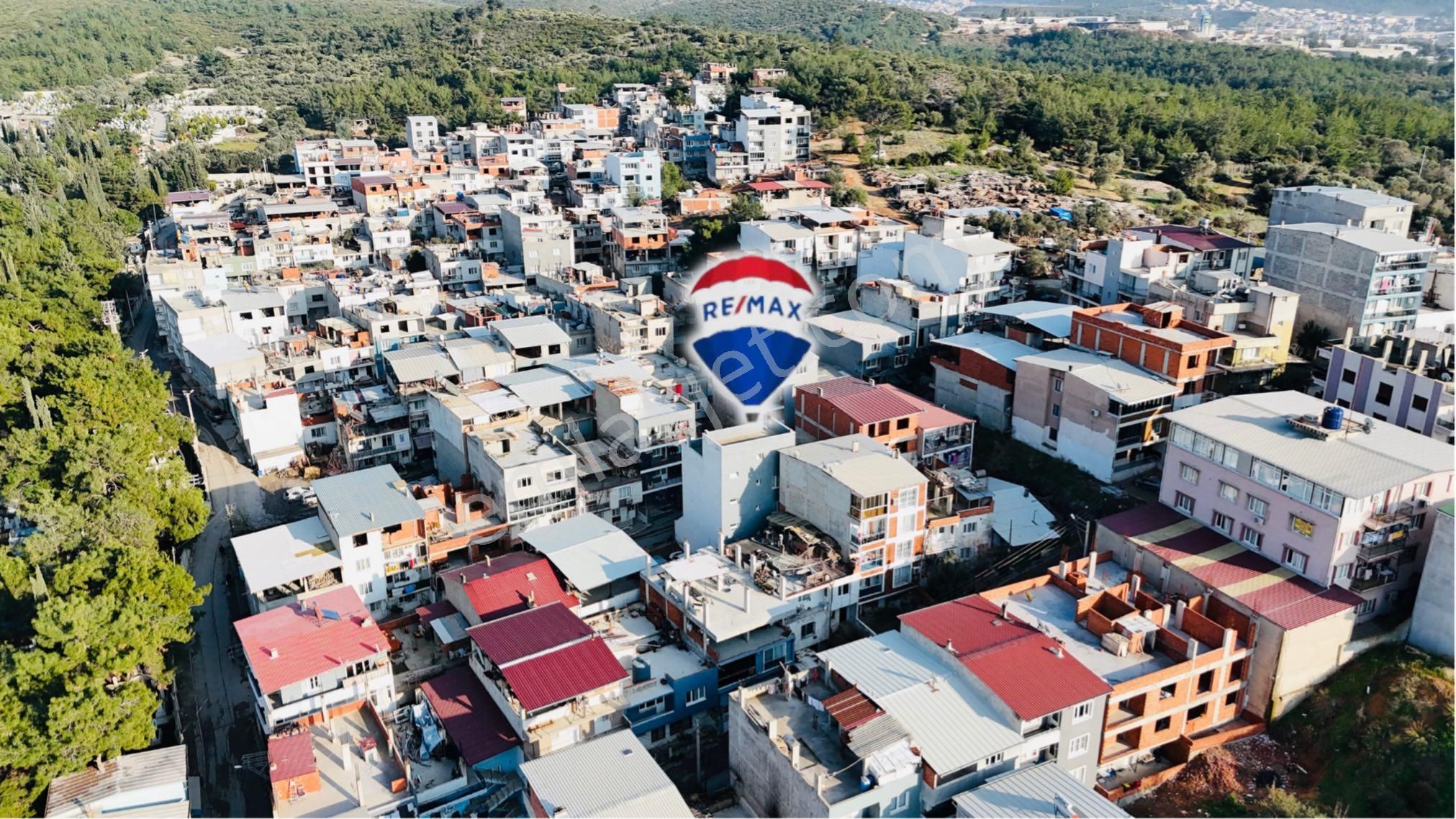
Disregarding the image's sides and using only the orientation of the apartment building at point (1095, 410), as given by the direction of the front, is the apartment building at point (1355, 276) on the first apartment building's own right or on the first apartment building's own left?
on the first apartment building's own left

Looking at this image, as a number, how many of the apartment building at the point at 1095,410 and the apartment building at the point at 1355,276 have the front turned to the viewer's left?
0

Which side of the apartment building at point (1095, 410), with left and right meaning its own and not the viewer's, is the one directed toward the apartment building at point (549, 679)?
right

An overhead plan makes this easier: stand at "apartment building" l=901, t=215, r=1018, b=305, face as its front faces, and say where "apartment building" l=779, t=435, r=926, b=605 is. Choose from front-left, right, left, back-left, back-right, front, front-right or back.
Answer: front-right

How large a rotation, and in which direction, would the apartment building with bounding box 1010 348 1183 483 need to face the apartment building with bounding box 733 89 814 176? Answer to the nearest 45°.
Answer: approximately 180°

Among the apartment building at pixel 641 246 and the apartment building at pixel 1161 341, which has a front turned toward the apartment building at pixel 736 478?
the apartment building at pixel 641 246

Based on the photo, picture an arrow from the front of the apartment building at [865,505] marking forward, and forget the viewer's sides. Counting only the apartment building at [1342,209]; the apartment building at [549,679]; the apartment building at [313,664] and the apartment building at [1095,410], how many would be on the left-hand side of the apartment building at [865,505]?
2

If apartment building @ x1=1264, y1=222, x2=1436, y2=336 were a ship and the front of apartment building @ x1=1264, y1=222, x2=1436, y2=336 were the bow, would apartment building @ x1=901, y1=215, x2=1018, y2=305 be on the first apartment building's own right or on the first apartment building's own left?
on the first apartment building's own right

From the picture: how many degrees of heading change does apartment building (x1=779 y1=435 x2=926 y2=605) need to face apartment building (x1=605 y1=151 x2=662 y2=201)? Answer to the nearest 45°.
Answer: approximately 135° to its left

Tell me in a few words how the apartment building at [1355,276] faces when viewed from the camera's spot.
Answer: facing the viewer and to the right of the viewer
